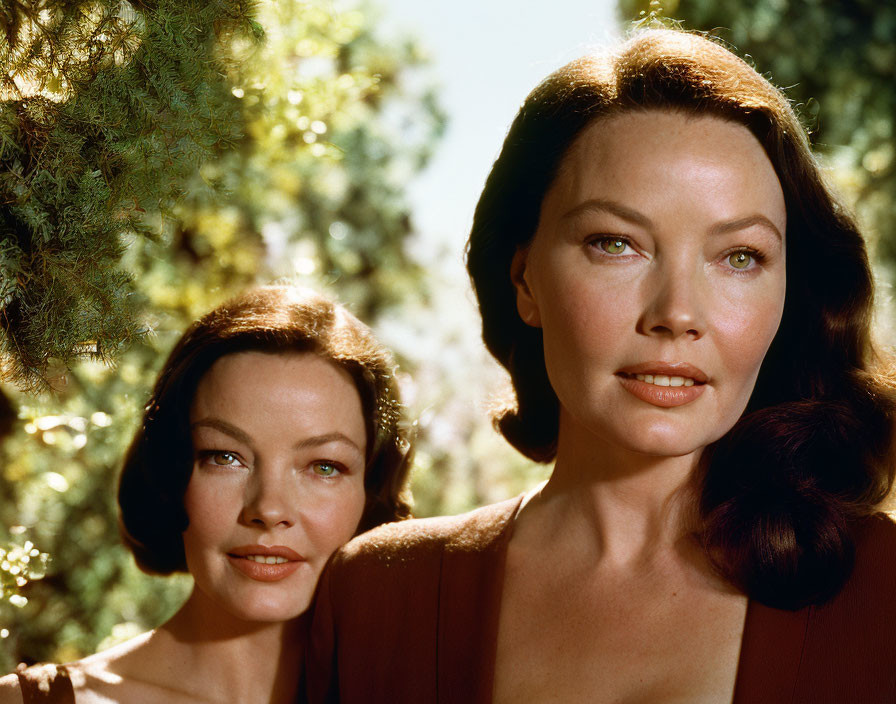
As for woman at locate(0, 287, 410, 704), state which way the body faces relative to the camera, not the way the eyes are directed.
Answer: toward the camera

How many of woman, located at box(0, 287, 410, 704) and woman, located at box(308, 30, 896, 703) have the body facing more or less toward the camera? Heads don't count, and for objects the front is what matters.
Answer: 2

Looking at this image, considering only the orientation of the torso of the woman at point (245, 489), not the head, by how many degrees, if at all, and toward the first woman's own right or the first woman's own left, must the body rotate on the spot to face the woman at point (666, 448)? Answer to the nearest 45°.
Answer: approximately 45° to the first woman's own left

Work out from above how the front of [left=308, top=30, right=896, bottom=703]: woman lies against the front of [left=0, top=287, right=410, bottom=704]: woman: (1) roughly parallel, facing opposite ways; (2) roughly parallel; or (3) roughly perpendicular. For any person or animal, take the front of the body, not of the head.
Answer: roughly parallel
